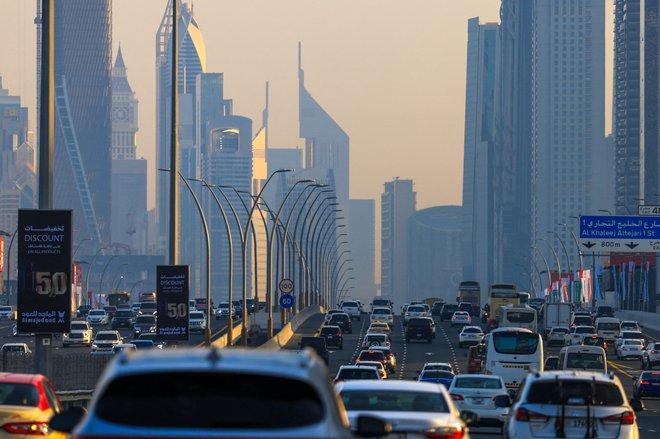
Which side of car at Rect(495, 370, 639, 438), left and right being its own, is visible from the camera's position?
back

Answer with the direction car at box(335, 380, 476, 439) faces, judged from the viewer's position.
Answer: facing away from the viewer

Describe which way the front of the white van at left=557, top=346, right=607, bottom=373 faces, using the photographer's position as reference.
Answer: facing away from the viewer

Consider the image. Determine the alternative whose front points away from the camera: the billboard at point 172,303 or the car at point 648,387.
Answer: the car

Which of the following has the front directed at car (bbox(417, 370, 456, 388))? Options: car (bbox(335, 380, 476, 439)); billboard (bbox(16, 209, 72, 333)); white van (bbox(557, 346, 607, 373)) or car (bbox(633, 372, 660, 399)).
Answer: car (bbox(335, 380, 476, 439))

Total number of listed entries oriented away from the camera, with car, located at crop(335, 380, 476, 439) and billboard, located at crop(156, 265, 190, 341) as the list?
1

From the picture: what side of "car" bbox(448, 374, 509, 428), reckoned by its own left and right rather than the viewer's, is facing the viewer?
back

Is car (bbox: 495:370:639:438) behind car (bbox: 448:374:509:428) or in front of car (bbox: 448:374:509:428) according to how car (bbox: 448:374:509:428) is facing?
behind

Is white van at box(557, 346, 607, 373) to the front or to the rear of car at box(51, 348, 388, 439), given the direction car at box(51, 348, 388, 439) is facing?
to the front

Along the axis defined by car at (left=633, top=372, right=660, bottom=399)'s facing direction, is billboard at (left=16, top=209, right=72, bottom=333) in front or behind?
behind

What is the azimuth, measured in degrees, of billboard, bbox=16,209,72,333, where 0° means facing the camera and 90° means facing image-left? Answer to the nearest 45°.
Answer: approximately 0°

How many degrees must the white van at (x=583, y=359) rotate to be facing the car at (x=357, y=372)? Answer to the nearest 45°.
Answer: approximately 135° to its left

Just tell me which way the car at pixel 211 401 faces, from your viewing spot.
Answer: facing away from the viewer

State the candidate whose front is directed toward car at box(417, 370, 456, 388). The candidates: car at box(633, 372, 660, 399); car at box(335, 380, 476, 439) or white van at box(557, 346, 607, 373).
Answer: car at box(335, 380, 476, 439)

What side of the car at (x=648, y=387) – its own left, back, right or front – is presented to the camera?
back

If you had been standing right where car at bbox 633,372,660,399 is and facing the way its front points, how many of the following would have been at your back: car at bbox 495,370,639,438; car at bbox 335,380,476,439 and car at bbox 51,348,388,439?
3
